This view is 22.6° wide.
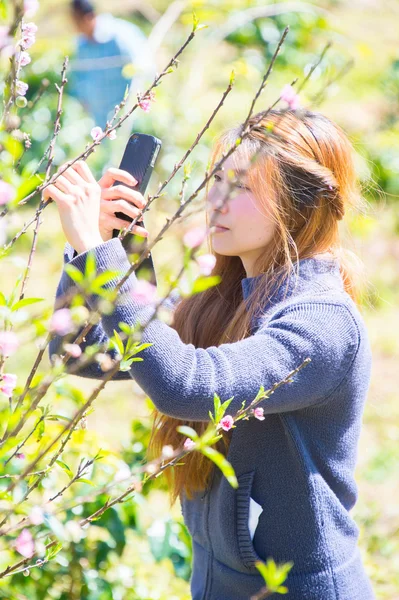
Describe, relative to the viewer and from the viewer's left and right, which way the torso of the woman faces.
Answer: facing to the left of the viewer
